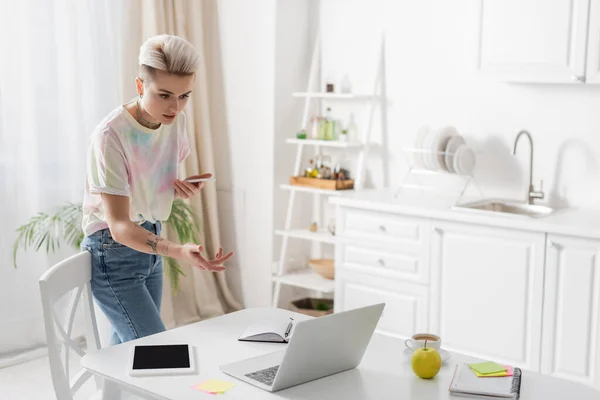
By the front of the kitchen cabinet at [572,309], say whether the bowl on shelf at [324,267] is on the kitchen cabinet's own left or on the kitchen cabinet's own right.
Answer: on the kitchen cabinet's own right

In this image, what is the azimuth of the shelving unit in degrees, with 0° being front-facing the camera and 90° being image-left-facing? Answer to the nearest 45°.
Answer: approximately 45°

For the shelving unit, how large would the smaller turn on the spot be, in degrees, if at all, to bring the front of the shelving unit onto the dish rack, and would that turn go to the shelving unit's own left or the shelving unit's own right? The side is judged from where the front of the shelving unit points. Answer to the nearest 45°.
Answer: approximately 90° to the shelving unit's own left

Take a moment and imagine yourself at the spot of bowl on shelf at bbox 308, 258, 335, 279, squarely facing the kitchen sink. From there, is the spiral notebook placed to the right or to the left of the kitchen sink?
right

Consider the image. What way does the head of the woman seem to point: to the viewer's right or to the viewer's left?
to the viewer's right

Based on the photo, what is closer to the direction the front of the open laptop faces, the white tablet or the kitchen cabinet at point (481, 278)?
the white tablet
